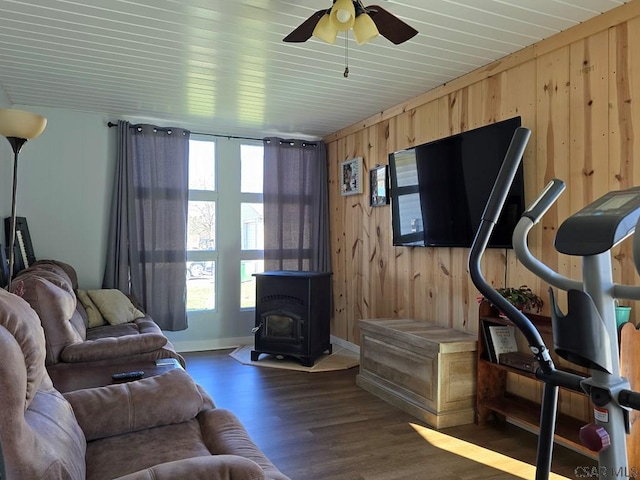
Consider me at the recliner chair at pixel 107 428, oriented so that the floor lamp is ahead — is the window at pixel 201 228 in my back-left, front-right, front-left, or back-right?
front-right

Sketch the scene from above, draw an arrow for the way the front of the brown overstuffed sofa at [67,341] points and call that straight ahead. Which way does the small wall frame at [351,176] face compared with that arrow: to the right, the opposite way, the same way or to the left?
the opposite way

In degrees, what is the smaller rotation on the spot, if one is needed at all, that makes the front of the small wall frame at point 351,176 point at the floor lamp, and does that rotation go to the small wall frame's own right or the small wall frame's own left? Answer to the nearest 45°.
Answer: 0° — it already faces it

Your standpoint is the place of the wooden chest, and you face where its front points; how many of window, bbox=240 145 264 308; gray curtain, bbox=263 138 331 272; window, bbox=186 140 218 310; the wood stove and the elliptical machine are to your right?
4

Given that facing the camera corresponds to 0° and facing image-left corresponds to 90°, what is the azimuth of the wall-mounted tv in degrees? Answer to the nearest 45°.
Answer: approximately 45°

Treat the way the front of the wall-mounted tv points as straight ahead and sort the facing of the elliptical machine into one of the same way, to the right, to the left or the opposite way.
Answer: the opposite way

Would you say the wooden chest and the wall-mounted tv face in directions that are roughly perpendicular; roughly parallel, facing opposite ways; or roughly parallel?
roughly parallel

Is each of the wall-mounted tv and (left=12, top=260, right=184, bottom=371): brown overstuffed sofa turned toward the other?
yes

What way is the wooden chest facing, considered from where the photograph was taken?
facing the viewer and to the left of the viewer

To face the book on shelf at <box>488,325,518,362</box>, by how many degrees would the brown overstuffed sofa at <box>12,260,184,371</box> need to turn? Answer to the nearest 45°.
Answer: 0° — it already faces it

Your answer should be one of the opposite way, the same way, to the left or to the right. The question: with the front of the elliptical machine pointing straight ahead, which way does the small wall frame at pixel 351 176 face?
the opposite way

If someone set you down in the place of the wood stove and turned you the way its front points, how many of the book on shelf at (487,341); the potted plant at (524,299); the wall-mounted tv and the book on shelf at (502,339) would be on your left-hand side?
4

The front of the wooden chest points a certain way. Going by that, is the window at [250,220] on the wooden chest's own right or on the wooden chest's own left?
on the wooden chest's own right

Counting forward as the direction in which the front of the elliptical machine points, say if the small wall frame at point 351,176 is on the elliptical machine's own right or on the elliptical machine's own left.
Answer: on the elliptical machine's own left
